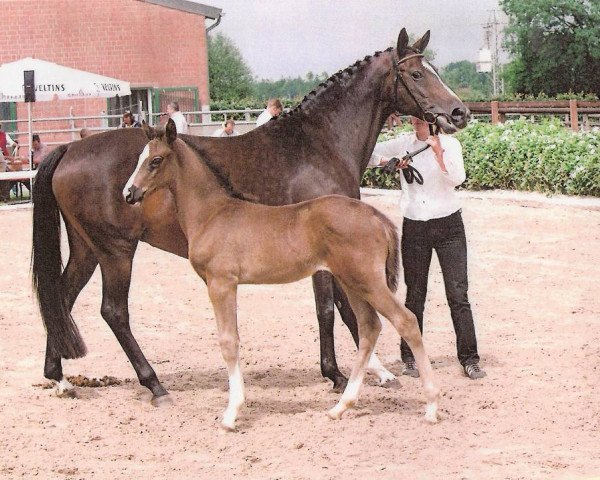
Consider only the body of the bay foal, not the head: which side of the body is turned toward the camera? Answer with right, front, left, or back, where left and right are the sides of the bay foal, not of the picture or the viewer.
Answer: left

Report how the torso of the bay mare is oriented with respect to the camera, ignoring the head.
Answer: to the viewer's right

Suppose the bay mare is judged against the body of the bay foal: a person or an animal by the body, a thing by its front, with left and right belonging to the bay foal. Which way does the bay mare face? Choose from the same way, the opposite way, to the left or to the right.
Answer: the opposite way

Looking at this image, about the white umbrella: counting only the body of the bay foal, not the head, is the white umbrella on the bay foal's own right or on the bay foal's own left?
on the bay foal's own right

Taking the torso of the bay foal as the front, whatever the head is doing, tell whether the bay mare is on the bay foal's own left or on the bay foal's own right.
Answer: on the bay foal's own right

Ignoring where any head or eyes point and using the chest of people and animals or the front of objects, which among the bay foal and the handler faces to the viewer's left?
the bay foal

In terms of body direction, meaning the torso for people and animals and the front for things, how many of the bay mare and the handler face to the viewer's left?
0

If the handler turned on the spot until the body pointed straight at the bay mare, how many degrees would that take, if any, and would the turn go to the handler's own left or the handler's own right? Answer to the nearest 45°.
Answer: approximately 90° to the handler's own right

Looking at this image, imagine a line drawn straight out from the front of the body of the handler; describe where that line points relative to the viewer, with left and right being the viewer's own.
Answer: facing the viewer

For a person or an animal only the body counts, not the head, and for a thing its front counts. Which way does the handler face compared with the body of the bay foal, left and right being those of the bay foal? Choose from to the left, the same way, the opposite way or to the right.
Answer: to the left

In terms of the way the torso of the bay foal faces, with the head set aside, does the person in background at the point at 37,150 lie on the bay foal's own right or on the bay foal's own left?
on the bay foal's own right

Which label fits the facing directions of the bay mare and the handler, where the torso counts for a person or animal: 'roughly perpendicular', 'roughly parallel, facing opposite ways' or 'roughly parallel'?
roughly perpendicular

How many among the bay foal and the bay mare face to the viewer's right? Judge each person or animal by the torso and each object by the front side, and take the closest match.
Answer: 1

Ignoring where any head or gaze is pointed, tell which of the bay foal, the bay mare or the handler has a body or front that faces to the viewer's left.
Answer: the bay foal

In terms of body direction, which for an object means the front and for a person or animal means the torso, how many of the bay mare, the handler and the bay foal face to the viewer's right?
1

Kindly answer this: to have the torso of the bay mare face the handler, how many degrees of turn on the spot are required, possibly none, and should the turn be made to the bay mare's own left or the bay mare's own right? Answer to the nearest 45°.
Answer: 0° — it already faces them
